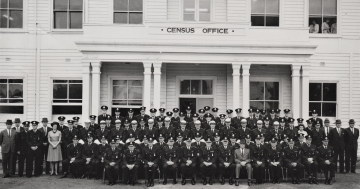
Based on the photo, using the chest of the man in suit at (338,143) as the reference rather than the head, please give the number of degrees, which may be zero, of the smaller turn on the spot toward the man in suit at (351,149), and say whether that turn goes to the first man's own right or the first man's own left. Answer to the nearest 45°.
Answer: approximately 135° to the first man's own left

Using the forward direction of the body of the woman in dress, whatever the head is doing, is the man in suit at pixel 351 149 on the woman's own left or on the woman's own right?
on the woman's own left

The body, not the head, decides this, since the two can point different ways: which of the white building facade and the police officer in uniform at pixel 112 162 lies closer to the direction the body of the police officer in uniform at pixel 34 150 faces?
the police officer in uniform

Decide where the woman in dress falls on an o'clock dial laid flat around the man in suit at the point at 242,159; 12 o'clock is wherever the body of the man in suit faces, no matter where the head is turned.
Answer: The woman in dress is roughly at 3 o'clock from the man in suit.

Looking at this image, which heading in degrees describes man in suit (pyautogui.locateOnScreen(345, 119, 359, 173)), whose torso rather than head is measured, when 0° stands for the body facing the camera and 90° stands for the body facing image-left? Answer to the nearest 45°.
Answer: approximately 0°

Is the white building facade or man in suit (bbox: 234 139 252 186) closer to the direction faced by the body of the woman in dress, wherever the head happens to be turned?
the man in suit
